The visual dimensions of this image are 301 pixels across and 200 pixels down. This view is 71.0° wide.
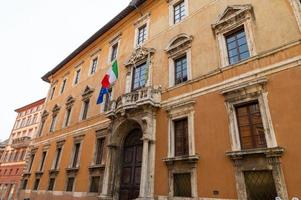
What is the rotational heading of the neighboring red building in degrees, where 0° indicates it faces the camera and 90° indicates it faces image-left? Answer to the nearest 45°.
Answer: approximately 45°

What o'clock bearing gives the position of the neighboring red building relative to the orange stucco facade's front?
The neighboring red building is roughly at 3 o'clock from the orange stucco facade.

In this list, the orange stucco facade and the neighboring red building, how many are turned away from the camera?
0

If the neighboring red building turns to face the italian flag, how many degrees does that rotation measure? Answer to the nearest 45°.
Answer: approximately 45° to its left

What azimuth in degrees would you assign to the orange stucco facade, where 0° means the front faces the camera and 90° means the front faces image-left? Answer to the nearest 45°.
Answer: approximately 45°

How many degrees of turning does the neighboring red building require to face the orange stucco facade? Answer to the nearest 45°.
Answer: approximately 45° to its left
